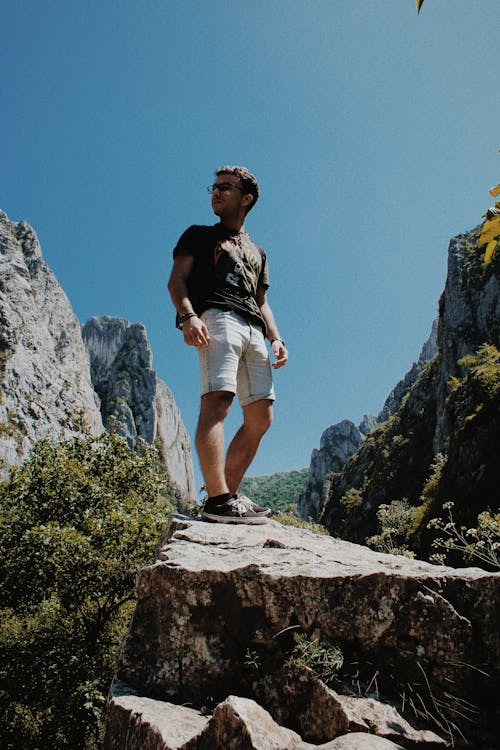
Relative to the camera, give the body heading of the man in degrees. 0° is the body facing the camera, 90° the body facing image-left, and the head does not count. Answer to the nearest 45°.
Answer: approximately 315°

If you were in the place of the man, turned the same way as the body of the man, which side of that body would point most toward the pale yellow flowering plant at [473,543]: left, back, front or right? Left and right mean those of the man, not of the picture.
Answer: left
